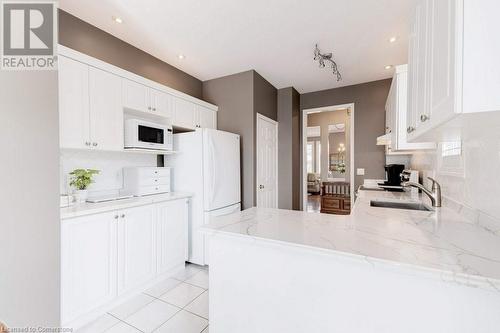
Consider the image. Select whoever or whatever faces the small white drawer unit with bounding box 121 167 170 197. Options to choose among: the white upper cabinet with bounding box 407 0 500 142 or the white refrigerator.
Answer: the white upper cabinet

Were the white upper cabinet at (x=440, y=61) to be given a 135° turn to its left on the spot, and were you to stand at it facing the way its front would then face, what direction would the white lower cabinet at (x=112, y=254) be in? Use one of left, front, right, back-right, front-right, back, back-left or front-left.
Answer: back-right

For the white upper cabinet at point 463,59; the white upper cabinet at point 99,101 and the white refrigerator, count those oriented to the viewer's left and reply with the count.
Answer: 1

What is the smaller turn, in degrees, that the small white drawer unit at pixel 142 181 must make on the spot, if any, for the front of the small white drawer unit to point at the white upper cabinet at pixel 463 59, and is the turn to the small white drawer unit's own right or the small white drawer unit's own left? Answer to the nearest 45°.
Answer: approximately 45° to the small white drawer unit's own right

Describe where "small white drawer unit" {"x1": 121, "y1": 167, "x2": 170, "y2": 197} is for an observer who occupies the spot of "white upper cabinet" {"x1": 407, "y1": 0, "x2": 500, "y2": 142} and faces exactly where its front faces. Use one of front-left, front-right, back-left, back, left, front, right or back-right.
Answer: front

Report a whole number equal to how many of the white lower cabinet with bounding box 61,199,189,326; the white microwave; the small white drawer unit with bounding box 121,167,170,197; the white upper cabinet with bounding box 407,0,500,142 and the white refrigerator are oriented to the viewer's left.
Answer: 1

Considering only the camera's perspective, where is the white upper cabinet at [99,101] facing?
facing the viewer and to the right of the viewer

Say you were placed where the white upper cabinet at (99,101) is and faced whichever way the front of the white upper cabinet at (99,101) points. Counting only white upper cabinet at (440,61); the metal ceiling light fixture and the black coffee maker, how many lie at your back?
0

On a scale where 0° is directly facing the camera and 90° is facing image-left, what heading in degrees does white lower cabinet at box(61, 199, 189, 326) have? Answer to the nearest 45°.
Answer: approximately 315°

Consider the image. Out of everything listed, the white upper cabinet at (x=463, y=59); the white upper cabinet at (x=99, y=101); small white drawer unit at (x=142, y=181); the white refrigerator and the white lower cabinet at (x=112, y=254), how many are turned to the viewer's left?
1

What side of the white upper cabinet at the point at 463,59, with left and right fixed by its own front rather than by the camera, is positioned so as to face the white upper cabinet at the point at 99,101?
front

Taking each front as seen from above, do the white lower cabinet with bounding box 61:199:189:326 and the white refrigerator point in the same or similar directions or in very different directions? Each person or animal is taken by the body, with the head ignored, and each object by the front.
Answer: same or similar directions

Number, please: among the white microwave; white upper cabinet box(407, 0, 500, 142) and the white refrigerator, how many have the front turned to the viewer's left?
1

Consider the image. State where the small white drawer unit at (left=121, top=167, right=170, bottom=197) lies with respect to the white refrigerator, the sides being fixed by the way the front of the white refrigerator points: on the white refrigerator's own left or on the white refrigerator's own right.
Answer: on the white refrigerator's own right

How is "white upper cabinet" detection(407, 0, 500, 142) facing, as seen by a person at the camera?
facing to the left of the viewer

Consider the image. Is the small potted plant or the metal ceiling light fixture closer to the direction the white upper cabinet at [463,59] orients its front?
the small potted plant
